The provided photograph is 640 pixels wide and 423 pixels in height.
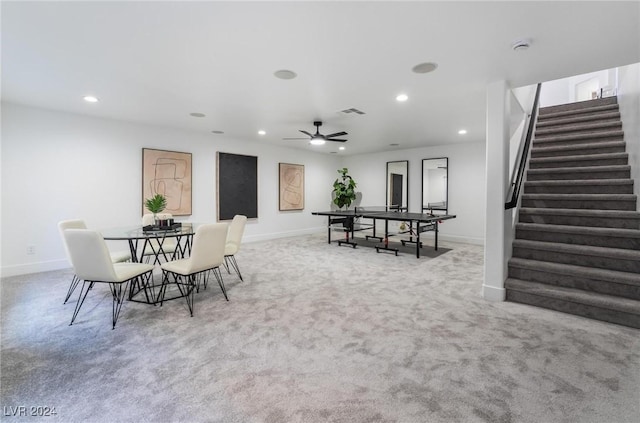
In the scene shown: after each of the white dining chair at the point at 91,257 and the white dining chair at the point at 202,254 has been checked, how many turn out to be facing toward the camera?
0

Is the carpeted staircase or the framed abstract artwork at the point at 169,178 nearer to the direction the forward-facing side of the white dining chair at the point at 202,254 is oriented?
the framed abstract artwork

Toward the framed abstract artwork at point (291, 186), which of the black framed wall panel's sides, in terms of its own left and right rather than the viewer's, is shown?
left

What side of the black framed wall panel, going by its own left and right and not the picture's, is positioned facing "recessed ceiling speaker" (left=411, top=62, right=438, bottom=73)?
front

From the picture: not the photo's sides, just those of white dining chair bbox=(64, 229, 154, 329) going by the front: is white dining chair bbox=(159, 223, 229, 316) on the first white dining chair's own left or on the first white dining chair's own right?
on the first white dining chair's own right

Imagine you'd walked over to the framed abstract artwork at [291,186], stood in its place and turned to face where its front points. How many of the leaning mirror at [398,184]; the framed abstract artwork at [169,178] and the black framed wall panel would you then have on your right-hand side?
2

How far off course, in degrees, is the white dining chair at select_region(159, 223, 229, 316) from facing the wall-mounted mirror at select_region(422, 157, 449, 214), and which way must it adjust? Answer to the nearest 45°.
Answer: approximately 90° to its right

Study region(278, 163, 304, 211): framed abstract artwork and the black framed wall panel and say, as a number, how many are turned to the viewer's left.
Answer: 0

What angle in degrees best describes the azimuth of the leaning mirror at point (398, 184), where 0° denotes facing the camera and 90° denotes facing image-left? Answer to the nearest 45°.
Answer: approximately 45°

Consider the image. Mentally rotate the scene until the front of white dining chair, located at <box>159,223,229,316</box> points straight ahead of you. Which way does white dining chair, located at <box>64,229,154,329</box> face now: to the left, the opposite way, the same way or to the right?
to the right

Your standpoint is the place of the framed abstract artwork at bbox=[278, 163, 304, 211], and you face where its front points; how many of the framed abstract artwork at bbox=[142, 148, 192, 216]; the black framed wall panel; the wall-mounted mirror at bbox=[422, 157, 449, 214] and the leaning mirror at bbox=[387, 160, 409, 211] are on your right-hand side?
2

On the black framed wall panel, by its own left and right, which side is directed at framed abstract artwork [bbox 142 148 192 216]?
right

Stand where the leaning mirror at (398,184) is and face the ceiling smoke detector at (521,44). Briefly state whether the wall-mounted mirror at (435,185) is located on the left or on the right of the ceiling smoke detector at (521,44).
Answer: left

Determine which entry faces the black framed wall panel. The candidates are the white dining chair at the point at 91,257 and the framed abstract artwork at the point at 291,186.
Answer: the white dining chair

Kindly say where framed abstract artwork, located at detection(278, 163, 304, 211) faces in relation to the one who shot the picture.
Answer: facing the viewer and to the right of the viewer

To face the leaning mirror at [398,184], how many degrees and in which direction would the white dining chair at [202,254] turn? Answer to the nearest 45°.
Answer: approximately 90° to its right

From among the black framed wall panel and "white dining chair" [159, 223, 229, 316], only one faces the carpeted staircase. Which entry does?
the black framed wall panel

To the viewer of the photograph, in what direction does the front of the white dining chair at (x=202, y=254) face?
facing away from the viewer and to the left of the viewer

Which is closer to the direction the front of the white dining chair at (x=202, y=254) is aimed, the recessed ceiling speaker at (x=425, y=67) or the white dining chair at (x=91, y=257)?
the white dining chair
